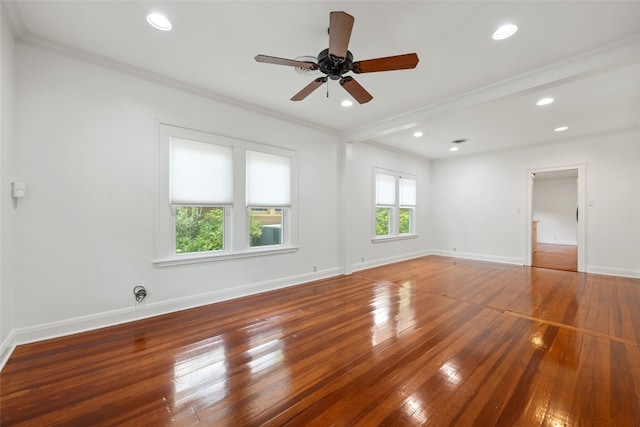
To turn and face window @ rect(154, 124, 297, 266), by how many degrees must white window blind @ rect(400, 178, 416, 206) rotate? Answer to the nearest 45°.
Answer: approximately 90° to its right

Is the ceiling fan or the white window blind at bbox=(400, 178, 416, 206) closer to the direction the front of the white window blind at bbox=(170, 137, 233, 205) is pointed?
the ceiling fan

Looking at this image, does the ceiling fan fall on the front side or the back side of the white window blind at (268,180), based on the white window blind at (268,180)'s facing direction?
on the front side

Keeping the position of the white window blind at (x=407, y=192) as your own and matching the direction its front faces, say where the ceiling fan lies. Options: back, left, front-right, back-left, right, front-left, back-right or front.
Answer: front-right

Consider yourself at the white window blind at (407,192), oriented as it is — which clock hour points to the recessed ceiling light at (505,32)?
The recessed ceiling light is roughly at 1 o'clock from the white window blind.

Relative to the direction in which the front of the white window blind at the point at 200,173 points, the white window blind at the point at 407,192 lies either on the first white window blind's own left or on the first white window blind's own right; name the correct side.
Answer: on the first white window blind's own left

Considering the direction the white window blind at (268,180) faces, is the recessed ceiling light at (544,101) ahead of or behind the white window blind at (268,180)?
ahead

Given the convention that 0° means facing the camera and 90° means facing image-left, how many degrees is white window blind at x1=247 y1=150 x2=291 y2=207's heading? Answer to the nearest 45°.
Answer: approximately 315°

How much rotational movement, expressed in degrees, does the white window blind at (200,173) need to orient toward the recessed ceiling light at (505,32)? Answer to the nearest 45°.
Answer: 0° — it already faces it

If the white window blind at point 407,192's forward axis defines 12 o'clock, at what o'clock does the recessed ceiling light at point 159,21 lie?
The recessed ceiling light is roughly at 2 o'clock from the white window blind.

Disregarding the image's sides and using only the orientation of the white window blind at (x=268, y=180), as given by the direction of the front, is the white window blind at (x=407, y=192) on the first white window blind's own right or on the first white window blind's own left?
on the first white window blind's own left

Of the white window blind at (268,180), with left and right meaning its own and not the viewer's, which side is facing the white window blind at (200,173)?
right

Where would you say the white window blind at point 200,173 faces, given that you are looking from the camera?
facing the viewer and to the right of the viewer

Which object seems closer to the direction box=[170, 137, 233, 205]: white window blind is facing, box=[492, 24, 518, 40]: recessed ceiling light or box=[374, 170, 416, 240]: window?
the recessed ceiling light
